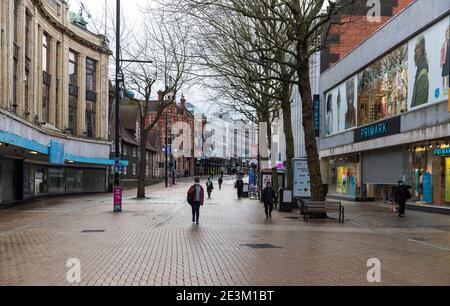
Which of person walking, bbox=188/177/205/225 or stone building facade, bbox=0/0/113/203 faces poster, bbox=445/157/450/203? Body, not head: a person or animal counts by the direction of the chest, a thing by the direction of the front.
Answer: the stone building facade

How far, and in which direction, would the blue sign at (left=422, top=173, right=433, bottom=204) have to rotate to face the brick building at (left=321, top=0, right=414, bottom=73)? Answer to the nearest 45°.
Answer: approximately 135° to its right

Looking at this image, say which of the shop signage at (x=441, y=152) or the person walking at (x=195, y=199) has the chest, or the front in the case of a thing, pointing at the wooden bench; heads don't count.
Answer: the shop signage

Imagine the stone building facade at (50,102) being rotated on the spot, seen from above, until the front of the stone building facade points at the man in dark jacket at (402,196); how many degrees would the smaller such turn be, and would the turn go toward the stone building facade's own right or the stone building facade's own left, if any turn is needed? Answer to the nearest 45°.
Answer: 0° — it already faces them

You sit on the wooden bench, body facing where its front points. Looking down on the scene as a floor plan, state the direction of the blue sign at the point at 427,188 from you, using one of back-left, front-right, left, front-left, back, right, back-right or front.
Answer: back-left

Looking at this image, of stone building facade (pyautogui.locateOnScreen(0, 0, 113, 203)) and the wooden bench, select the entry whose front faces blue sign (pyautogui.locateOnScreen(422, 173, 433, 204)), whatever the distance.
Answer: the stone building facade

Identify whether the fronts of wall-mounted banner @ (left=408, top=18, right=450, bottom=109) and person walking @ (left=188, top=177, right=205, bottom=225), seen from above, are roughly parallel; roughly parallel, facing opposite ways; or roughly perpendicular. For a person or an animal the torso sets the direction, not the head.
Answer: roughly perpendicular

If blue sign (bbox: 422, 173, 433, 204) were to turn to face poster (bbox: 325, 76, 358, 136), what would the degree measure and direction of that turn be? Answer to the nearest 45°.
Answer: approximately 90° to its right

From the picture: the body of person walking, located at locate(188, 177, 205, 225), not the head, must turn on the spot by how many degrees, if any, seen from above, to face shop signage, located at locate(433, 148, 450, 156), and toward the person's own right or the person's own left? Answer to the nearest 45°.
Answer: approximately 135° to the person's own left
